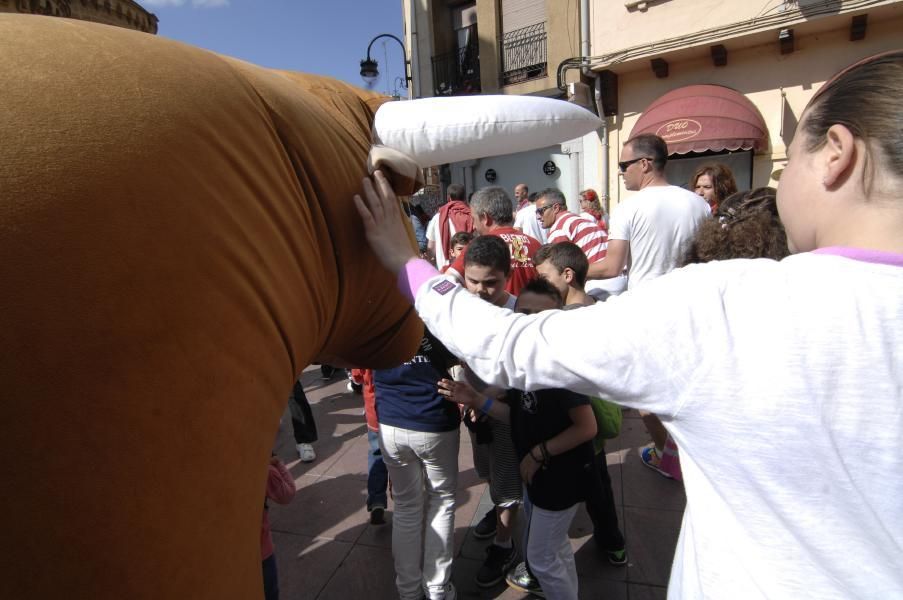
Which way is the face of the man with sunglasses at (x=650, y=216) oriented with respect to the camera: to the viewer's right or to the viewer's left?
to the viewer's left

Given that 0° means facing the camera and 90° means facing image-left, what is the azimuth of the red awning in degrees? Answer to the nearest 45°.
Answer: approximately 0°
